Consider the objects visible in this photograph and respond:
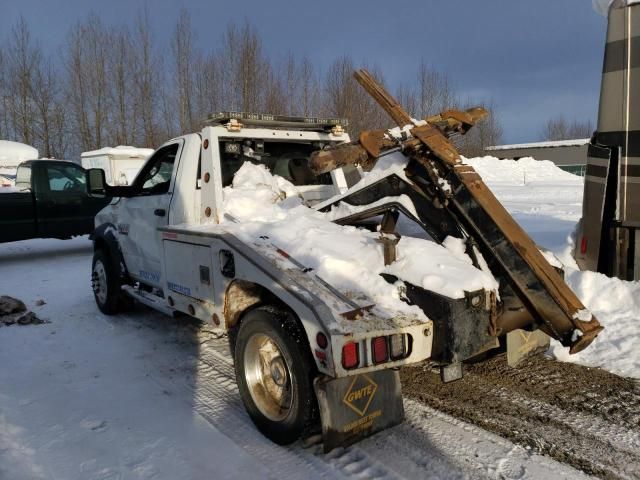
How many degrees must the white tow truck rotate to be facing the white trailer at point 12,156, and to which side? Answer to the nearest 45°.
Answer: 0° — it already faces it

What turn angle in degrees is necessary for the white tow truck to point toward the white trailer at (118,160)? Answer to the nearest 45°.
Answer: approximately 45° to its right

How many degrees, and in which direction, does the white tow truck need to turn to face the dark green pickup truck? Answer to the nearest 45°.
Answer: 0° — it already faces it

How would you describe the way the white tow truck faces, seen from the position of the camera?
facing away from the viewer and to the left of the viewer

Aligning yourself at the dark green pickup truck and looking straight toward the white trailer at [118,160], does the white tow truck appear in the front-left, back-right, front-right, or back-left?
back-right
